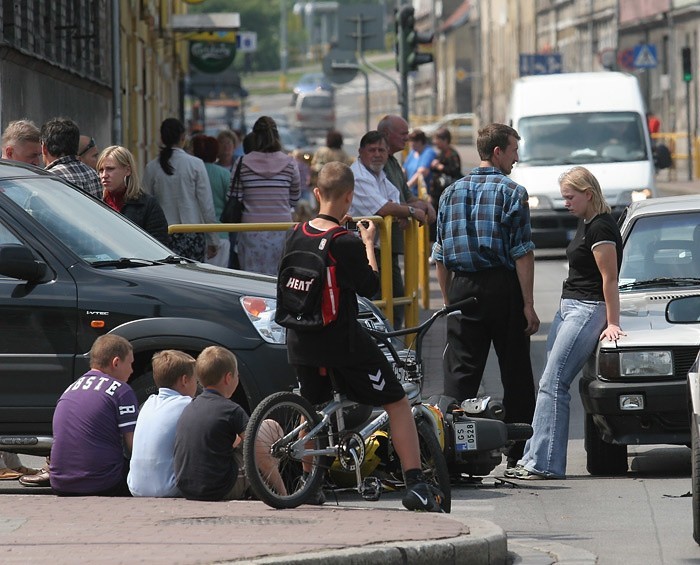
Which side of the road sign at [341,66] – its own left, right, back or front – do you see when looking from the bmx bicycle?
back

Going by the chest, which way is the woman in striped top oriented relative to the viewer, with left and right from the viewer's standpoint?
facing away from the viewer

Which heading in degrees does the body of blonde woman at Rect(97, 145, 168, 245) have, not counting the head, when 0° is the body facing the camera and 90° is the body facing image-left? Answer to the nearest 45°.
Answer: approximately 45°

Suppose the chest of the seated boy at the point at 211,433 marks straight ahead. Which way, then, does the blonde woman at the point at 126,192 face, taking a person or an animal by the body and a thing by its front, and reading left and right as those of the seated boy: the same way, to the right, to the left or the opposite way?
the opposite way

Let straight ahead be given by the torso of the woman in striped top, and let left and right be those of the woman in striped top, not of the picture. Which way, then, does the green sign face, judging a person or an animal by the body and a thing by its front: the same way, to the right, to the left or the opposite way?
the opposite way

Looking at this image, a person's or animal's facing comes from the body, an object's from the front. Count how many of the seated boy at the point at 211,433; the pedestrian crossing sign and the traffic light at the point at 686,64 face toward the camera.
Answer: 2

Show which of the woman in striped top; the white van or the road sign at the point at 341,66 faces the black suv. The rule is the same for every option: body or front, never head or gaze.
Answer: the white van

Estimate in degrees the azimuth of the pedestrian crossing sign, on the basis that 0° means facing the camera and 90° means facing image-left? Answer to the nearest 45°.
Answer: approximately 0°

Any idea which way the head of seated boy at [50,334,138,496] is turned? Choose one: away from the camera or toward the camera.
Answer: away from the camera

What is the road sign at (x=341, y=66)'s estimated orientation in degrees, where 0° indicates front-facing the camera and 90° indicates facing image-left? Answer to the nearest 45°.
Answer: approximately 180°

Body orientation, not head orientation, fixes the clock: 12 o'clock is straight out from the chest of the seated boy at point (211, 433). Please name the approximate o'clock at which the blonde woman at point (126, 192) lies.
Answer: The blonde woman is roughly at 10 o'clock from the seated boy.
